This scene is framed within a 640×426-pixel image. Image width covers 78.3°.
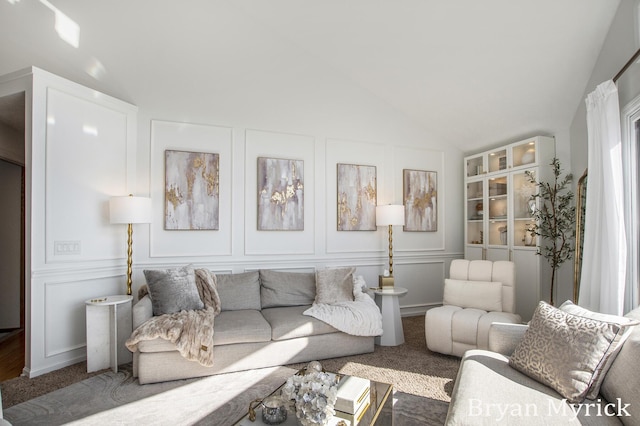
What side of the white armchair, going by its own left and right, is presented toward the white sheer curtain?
left

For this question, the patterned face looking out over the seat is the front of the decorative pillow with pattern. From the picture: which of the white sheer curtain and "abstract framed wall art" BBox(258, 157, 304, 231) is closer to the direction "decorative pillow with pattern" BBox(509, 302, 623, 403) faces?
the abstract framed wall art

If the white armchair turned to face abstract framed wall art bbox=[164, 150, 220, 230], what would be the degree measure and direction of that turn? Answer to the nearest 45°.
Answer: approximately 45° to its right

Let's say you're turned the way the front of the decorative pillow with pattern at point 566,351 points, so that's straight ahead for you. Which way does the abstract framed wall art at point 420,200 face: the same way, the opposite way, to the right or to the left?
to the left

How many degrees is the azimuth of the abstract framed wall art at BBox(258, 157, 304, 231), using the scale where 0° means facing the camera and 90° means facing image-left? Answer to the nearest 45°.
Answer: approximately 0°

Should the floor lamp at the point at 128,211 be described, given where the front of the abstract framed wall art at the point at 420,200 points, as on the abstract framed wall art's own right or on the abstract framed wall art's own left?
on the abstract framed wall art's own right

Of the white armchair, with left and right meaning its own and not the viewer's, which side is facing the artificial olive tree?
back

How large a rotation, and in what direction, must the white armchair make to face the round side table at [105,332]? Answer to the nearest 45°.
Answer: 0° — it already faces it
